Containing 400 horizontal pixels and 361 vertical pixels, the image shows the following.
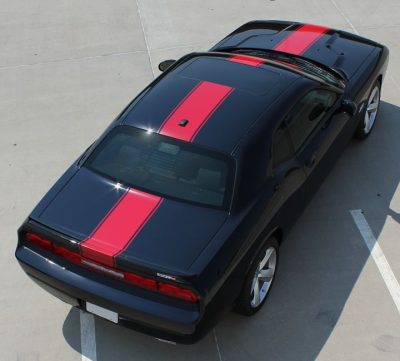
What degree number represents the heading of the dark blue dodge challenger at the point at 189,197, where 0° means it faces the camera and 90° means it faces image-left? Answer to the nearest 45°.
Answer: approximately 225°
